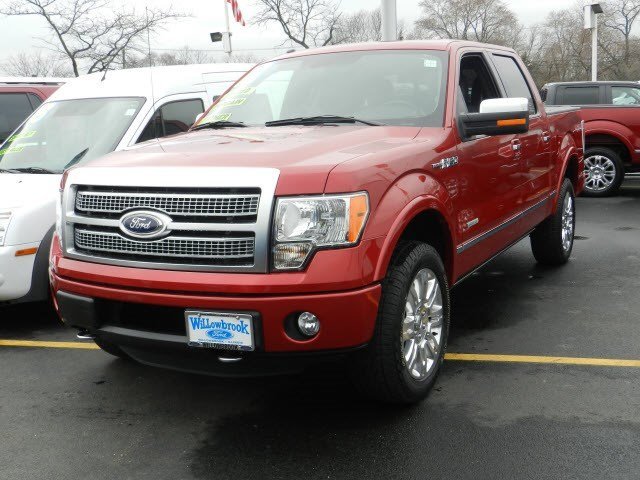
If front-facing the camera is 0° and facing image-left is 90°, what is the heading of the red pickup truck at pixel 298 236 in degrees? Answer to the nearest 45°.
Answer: approximately 45°

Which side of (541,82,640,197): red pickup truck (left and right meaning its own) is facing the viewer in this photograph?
right

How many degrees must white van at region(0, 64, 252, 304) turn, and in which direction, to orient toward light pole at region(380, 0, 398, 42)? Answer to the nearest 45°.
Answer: approximately 180°

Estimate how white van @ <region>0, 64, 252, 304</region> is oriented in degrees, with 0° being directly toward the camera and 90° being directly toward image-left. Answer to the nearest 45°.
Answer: approximately 45°

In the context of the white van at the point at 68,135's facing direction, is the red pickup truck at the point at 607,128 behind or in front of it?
behind

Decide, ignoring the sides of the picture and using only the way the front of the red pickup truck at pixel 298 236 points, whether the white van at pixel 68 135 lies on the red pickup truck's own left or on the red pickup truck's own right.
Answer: on the red pickup truck's own right

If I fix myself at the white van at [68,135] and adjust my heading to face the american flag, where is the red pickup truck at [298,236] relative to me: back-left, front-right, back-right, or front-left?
back-right

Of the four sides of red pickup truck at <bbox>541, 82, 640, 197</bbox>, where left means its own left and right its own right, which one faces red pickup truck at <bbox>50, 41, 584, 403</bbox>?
right

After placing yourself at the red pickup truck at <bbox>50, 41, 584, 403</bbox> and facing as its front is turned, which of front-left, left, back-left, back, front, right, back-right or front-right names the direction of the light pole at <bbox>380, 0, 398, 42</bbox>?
back-right

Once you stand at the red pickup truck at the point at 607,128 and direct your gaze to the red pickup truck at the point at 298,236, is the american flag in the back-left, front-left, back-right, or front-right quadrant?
back-right
